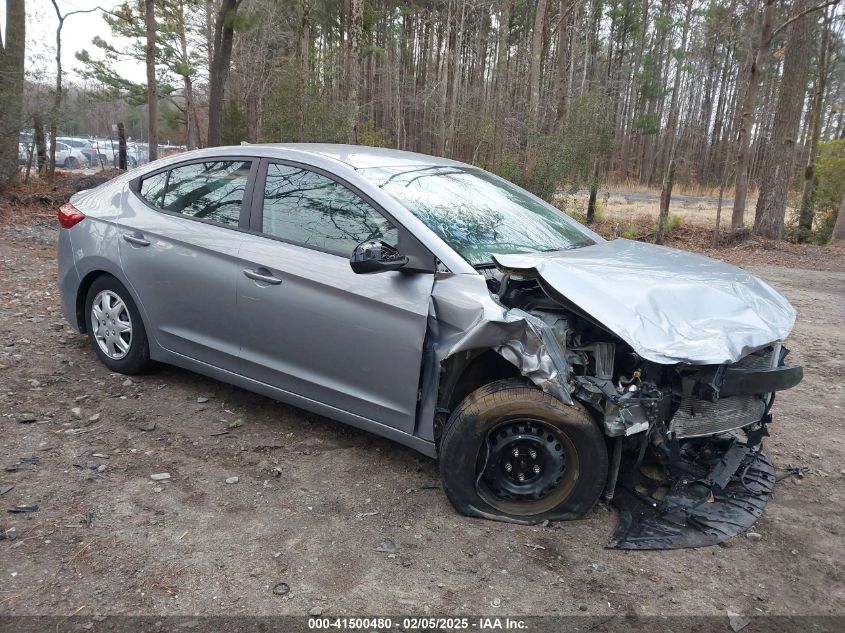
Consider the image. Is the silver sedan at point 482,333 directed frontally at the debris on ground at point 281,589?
no

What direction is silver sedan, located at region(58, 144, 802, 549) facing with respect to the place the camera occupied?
facing the viewer and to the right of the viewer

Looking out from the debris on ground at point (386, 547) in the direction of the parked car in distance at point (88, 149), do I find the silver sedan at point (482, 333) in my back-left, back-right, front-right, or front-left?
front-right

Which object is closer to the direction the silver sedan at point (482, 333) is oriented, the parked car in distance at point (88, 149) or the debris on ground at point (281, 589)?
the debris on ground

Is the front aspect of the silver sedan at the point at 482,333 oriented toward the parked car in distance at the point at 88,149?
no

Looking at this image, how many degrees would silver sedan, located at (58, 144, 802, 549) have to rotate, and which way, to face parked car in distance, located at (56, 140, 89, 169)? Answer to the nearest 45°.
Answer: approximately 180°
